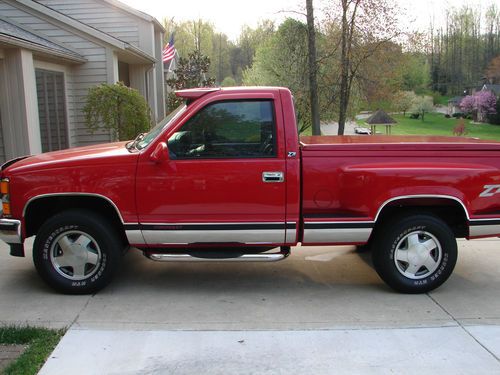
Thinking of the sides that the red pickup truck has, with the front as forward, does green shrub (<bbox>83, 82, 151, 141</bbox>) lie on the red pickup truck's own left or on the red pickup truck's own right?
on the red pickup truck's own right

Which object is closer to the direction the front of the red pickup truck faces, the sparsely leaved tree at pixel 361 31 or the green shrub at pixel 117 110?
the green shrub

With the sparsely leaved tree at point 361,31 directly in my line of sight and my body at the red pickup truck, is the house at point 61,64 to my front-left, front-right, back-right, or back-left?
front-left

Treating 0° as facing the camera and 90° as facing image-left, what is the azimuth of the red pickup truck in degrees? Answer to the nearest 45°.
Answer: approximately 90°

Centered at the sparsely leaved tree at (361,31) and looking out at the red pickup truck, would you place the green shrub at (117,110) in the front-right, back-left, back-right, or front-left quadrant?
front-right

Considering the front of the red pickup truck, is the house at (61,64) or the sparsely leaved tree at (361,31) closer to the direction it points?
the house

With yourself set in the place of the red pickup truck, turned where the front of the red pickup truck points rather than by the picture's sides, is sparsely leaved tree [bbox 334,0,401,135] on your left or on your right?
on your right

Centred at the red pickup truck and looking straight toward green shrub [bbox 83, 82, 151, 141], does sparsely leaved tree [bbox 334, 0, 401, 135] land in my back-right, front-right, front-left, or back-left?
front-right

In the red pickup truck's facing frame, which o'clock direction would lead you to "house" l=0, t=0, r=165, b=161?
The house is roughly at 2 o'clock from the red pickup truck.
